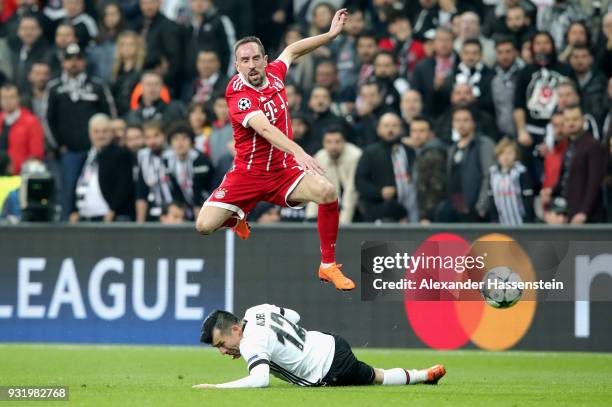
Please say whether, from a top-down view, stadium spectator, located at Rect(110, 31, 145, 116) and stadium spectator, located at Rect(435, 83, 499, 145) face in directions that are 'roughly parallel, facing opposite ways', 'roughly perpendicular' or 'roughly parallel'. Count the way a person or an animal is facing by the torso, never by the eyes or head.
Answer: roughly parallel

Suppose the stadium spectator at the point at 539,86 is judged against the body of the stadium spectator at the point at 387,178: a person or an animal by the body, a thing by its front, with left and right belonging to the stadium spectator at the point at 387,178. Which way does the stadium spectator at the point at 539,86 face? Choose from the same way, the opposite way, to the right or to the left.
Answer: the same way

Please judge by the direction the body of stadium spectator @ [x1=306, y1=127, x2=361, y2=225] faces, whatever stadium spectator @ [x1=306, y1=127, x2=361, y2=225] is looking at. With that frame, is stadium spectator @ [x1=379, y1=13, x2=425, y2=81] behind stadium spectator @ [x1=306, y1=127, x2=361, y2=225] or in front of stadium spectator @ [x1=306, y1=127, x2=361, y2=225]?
behind

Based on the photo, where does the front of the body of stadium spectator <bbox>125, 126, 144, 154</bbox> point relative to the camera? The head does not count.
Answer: toward the camera

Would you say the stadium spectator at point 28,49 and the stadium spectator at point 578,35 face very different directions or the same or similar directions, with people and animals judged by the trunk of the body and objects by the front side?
same or similar directions

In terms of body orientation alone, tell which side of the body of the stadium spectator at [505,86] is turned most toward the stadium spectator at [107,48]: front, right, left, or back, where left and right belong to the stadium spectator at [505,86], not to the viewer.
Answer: right

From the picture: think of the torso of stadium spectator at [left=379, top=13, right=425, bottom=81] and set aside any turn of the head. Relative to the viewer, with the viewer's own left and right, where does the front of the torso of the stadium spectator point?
facing the viewer

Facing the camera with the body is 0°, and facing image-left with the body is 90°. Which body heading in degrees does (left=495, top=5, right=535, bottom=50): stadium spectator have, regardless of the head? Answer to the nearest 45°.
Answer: approximately 0°

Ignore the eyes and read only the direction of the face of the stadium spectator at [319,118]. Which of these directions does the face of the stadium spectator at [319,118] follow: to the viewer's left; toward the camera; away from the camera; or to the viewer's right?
toward the camera

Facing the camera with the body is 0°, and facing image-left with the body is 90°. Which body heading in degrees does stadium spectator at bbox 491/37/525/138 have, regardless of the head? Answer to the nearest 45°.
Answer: approximately 0°

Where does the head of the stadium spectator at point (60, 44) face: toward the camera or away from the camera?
toward the camera

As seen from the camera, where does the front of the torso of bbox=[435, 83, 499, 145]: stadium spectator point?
toward the camera

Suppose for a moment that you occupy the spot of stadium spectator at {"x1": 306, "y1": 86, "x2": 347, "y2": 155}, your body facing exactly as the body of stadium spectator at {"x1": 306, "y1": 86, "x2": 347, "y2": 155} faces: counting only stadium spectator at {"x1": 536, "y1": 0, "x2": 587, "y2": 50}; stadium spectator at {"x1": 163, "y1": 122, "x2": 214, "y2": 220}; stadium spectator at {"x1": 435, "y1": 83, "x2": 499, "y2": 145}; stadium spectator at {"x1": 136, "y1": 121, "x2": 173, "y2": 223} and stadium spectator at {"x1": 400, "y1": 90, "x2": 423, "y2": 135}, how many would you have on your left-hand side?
3

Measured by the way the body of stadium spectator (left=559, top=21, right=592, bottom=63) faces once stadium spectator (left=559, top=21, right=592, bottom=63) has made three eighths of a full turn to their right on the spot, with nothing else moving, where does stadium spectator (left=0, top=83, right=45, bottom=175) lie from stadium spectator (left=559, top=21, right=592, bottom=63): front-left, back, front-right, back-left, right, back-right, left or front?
front-left

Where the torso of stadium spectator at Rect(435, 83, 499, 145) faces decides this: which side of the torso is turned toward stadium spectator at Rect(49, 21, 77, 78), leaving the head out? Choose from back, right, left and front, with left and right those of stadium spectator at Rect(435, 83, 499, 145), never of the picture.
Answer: right

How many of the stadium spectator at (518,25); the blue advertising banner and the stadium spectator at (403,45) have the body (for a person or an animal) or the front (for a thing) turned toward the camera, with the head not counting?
3

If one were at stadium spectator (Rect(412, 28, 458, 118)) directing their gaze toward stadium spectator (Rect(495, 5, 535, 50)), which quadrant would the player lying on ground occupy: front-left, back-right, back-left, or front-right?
back-right

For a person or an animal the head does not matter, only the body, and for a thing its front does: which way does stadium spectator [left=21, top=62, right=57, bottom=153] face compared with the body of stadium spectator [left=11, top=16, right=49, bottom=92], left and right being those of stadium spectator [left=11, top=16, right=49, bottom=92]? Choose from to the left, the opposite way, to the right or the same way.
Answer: the same way

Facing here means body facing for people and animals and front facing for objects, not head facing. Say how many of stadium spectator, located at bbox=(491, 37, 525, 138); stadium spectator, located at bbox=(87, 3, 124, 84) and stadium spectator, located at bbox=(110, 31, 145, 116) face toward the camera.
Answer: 3

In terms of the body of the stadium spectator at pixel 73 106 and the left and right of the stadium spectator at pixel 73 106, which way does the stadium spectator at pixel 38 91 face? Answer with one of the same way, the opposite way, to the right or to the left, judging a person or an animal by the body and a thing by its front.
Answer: the same way
